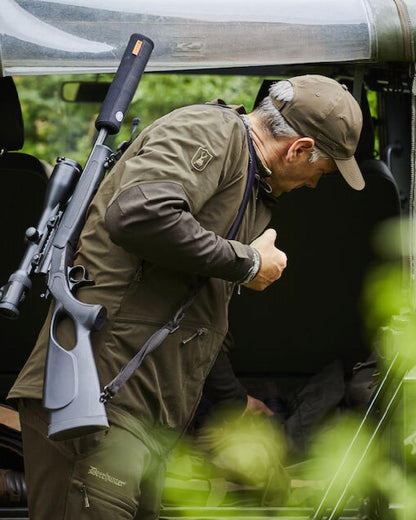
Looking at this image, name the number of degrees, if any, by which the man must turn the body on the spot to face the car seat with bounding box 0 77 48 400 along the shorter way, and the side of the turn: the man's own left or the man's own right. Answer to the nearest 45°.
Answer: approximately 135° to the man's own left

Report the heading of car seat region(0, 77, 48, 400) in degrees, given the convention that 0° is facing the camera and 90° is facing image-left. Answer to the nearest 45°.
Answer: approximately 180°

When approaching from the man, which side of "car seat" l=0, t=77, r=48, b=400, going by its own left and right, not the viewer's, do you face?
back

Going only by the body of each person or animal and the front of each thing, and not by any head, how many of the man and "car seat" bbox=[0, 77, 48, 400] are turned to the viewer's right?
1

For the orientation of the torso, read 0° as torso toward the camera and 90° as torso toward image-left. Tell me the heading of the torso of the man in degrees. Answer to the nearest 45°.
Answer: approximately 270°
